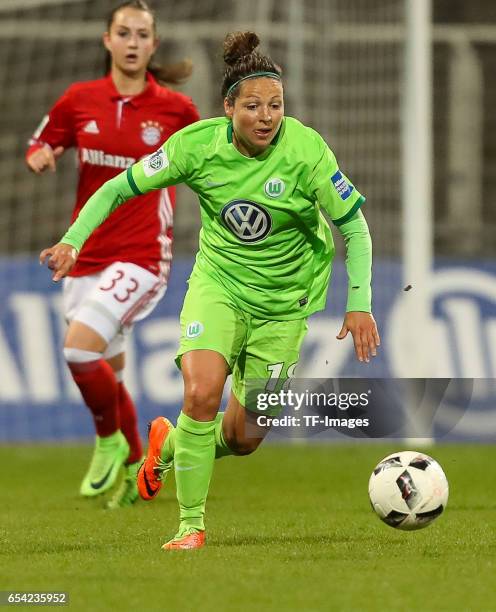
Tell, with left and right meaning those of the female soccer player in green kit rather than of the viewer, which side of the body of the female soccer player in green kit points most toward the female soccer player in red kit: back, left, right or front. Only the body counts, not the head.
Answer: back

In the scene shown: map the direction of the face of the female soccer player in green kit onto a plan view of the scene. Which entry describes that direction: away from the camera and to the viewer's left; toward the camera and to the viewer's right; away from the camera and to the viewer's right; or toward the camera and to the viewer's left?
toward the camera and to the viewer's right

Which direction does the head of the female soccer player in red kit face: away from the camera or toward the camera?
toward the camera

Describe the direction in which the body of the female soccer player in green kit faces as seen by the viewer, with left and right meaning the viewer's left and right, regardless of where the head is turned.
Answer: facing the viewer
